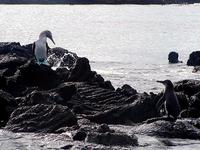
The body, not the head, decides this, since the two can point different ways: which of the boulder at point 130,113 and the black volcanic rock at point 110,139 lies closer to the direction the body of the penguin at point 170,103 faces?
the boulder

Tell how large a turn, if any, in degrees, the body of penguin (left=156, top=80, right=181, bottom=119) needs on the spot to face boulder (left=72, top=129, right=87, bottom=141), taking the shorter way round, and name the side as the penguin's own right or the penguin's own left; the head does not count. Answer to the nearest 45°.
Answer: approximately 90° to the penguin's own left

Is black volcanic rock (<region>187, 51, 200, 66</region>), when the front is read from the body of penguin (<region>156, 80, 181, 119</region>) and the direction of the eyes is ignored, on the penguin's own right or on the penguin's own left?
on the penguin's own right

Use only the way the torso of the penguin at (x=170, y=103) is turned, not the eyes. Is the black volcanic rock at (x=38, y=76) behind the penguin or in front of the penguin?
in front

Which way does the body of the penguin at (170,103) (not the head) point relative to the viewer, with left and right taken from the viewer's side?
facing away from the viewer and to the left of the viewer

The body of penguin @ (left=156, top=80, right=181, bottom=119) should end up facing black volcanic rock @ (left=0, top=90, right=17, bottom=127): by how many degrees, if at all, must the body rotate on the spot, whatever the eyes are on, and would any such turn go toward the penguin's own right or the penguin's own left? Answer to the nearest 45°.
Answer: approximately 45° to the penguin's own left

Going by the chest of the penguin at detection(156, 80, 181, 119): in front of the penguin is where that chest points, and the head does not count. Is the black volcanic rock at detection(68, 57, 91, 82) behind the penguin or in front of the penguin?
in front
